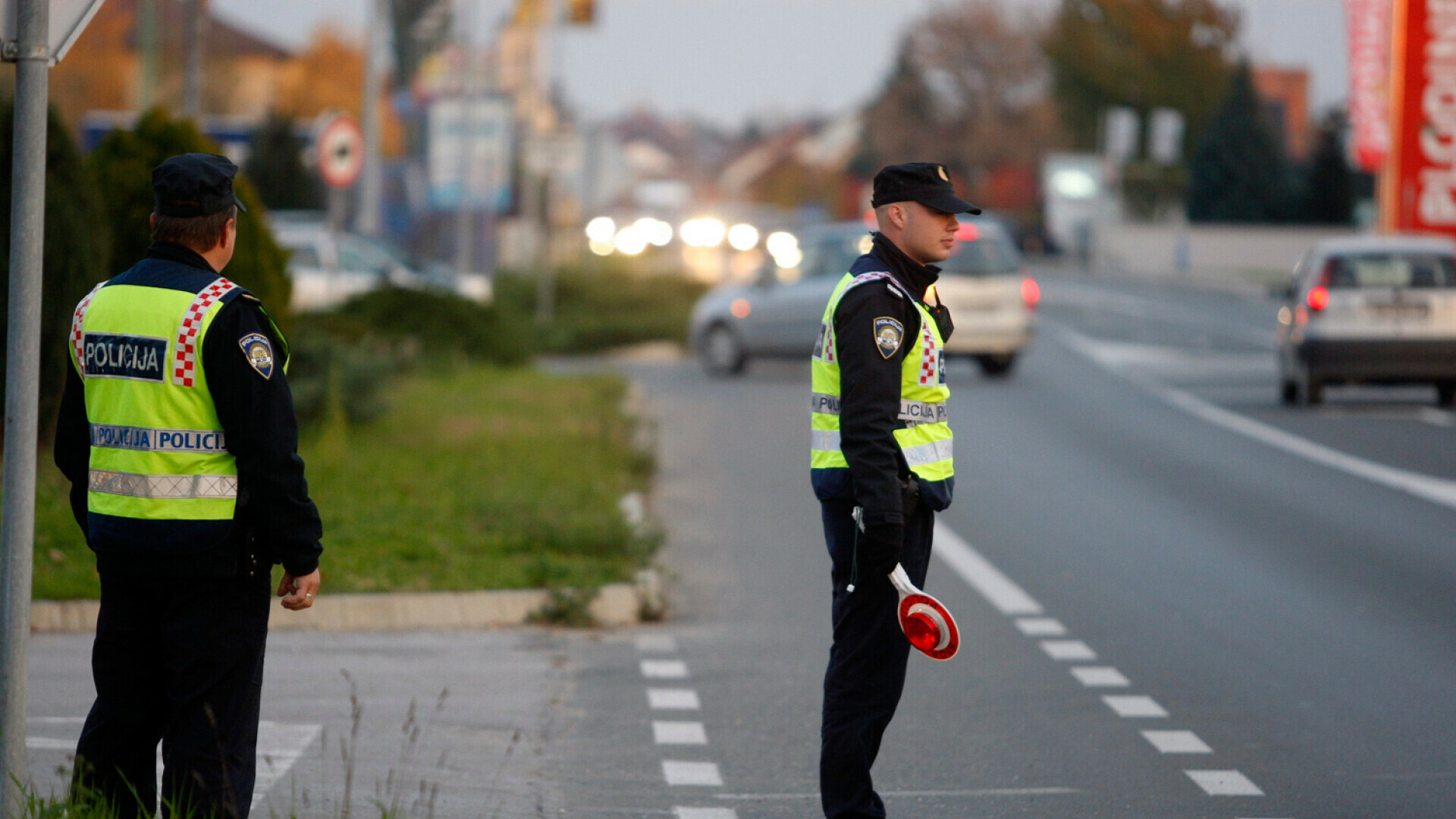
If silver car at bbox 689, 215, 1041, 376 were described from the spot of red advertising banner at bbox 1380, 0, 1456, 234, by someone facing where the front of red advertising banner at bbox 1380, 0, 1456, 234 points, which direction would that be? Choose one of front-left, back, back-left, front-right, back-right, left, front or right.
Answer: front-right

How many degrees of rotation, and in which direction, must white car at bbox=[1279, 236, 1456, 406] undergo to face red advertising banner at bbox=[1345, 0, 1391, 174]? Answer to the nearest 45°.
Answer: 0° — it already faces it

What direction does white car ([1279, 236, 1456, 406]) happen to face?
away from the camera

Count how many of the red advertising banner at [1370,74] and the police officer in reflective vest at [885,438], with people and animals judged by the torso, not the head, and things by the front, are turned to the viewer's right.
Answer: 1

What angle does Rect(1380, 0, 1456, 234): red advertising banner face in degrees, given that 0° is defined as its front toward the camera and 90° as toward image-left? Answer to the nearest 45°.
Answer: approximately 0°

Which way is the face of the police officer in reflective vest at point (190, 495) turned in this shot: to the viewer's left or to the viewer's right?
to the viewer's right

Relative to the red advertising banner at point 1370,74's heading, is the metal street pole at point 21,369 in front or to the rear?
in front

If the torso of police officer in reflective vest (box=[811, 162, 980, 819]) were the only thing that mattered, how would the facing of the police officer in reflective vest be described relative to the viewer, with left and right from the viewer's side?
facing to the right of the viewer

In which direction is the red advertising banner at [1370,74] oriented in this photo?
toward the camera

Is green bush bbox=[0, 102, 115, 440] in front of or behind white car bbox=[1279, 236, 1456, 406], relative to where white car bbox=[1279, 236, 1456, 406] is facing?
behind

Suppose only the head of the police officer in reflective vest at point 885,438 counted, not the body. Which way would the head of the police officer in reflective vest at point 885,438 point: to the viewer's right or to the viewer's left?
to the viewer's right

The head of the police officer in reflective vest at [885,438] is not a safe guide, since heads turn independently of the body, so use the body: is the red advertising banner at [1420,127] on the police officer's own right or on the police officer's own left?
on the police officer's own left

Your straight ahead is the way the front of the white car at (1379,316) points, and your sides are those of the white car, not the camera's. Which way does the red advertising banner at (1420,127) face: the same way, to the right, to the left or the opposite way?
the opposite way

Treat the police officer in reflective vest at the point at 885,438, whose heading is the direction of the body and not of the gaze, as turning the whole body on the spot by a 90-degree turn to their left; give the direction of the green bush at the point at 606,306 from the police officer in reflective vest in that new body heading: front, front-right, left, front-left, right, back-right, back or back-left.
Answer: front

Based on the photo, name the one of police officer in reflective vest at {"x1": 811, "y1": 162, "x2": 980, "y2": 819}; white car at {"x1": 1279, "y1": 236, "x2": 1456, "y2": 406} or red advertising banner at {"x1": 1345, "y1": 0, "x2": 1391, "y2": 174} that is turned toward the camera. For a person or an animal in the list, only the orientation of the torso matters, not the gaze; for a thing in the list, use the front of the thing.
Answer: the red advertising banner

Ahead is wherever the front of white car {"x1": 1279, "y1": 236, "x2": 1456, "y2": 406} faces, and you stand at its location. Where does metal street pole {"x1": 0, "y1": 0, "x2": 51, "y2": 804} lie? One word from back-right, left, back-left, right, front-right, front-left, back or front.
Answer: back
